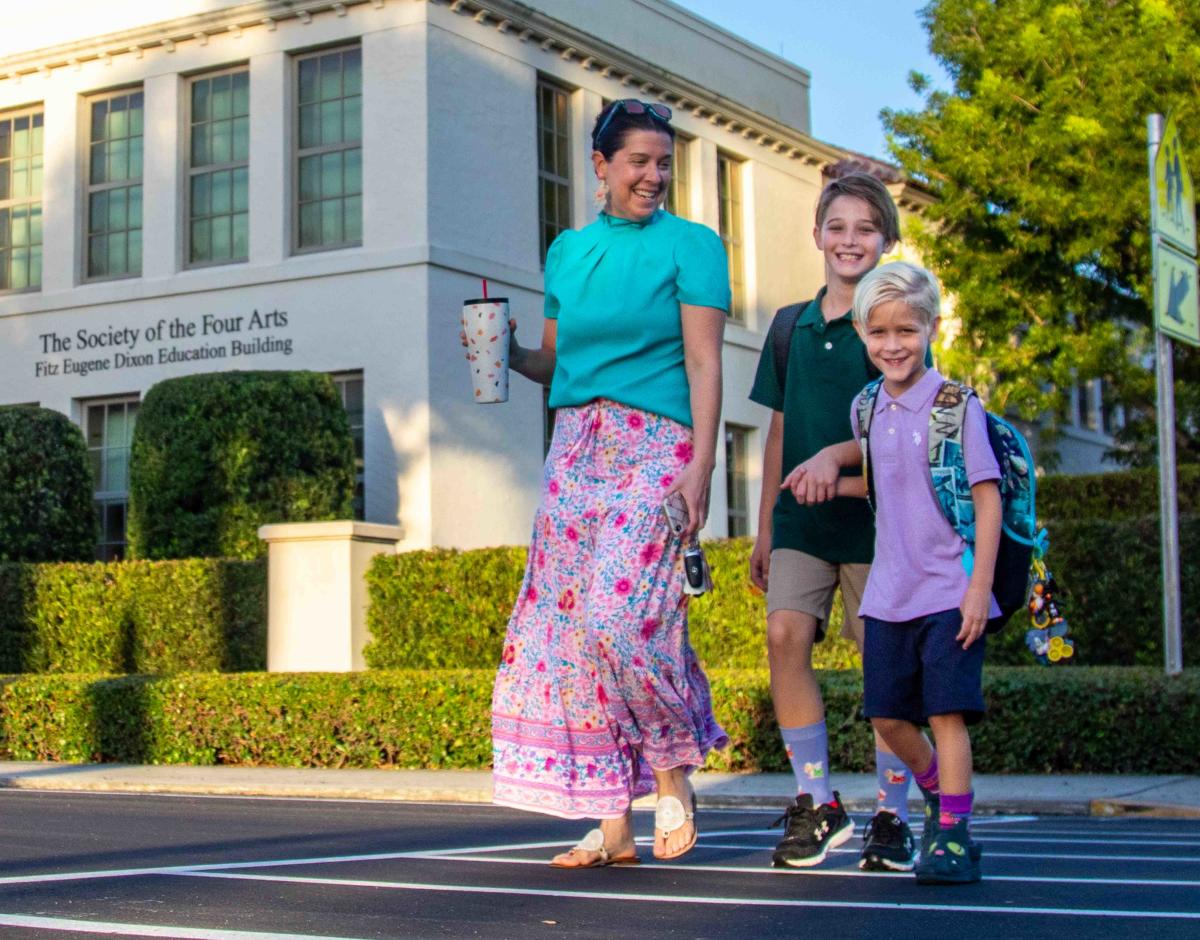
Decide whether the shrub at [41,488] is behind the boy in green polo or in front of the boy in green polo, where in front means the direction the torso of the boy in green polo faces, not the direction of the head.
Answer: behind

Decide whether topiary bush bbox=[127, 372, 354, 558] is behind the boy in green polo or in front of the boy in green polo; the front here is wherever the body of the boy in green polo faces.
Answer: behind

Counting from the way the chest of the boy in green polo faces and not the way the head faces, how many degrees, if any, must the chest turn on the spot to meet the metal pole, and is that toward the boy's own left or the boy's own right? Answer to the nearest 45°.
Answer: approximately 180°

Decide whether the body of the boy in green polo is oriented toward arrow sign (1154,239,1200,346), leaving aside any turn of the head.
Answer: no

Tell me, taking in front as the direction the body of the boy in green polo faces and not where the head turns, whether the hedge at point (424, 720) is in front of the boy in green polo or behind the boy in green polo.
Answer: behind

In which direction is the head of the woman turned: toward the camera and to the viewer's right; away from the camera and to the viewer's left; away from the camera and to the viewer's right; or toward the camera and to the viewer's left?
toward the camera and to the viewer's right

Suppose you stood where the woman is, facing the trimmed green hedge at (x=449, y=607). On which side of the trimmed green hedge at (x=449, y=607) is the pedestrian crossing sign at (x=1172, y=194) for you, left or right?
right

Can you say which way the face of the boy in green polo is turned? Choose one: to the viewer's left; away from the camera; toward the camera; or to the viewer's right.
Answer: toward the camera

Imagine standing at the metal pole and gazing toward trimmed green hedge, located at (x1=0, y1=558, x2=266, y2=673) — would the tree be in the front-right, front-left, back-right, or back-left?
front-right

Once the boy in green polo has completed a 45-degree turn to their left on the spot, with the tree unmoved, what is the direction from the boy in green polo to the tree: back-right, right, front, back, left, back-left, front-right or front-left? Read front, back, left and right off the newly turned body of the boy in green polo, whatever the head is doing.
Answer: back-left

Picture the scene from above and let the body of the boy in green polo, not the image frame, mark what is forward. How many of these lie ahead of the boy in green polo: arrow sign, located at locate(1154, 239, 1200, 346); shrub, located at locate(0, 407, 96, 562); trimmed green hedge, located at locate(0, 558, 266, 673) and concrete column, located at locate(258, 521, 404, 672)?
0

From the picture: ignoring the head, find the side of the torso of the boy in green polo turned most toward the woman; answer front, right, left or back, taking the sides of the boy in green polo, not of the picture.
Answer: right

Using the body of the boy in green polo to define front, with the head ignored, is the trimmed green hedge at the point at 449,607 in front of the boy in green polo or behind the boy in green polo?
behind

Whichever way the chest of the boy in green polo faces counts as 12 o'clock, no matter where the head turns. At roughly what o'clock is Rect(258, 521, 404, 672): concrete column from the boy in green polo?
The concrete column is roughly at 5 o'clock from the boy in green polo.

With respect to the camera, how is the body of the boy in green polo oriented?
toward the camera
